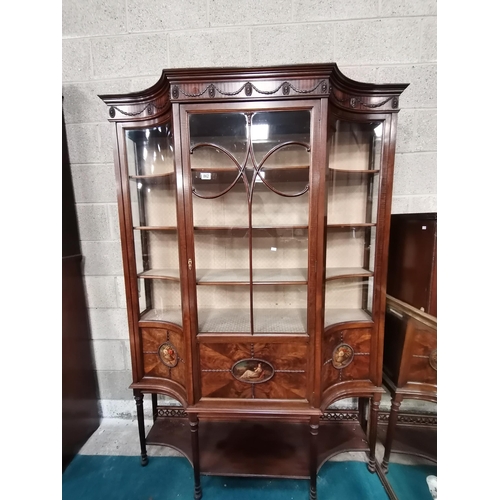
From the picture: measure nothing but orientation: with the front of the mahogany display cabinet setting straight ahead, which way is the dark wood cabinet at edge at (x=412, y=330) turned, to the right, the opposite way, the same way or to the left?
to the right

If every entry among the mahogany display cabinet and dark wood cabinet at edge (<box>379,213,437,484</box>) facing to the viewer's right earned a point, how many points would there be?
0

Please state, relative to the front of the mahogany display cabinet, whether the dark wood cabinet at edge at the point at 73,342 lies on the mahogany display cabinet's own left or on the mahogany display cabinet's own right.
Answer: on the mahogany display cabinet's own right

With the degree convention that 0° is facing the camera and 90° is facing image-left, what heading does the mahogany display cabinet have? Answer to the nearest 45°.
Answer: approximately 0°

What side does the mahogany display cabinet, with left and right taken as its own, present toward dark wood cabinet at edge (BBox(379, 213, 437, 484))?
left
